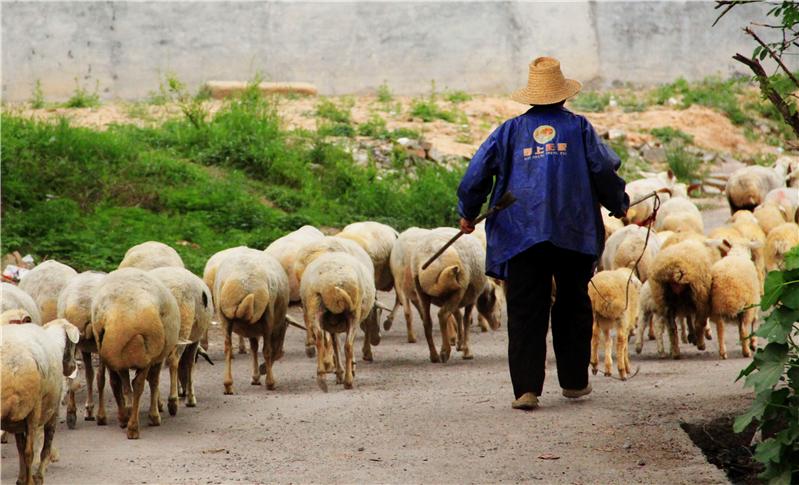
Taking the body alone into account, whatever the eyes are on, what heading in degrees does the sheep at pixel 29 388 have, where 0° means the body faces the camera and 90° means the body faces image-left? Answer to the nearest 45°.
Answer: approximately 225°

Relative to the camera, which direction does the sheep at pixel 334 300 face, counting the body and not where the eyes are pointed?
away from the camera

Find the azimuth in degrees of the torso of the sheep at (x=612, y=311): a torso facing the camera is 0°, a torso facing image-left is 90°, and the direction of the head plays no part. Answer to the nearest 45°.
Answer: approximately 180°

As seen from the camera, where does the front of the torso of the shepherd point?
away from the camera

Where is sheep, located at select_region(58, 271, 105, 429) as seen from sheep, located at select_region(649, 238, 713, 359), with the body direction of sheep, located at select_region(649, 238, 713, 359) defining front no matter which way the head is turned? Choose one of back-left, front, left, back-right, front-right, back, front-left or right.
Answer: back-left

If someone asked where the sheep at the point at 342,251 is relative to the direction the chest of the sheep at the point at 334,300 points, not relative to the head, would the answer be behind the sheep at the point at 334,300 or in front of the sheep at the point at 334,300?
in front

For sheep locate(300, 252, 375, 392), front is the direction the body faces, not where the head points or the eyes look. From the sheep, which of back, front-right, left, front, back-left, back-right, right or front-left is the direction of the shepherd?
back-right

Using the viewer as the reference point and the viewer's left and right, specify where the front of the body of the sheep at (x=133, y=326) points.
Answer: facing away from the viewer

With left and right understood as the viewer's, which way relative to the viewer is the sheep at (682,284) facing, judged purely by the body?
facing away from the viewer

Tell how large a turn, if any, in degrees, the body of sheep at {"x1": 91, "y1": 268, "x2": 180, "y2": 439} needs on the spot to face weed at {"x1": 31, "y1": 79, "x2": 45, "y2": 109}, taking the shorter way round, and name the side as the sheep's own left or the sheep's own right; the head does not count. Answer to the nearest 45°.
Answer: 0° — it already faces it

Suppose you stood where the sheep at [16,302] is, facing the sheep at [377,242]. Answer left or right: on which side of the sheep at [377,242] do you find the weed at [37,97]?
left

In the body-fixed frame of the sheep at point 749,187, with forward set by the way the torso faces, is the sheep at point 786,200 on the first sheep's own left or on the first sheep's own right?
on the first sheep's own right

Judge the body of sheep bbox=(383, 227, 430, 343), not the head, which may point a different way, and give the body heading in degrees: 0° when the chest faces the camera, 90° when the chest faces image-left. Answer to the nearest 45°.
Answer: approximately 225°

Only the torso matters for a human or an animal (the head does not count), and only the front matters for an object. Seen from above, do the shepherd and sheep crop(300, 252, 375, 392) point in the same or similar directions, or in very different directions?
same or similar directions

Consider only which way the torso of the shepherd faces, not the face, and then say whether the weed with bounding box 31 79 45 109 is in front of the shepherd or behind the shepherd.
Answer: in front

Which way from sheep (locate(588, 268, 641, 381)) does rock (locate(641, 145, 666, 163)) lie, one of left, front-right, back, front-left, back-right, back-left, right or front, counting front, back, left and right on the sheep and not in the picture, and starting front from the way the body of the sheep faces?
front
